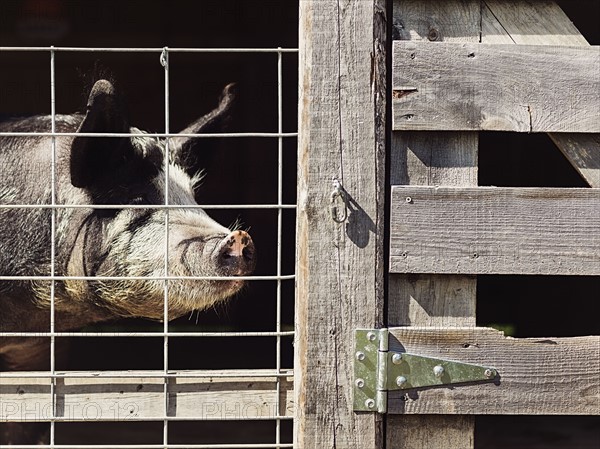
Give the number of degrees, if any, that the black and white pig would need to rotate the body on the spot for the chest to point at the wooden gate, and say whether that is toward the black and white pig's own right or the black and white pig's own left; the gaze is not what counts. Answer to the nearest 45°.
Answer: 0° — it already faces it

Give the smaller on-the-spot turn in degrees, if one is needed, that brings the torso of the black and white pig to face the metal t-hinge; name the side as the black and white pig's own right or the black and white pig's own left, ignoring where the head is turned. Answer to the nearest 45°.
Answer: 0° — it already faces it

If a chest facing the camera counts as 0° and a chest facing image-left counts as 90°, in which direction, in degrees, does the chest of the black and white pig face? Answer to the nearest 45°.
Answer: approximately 315°
